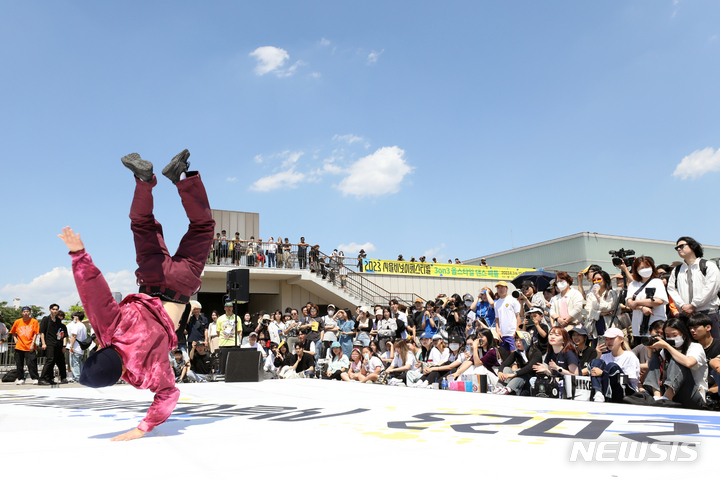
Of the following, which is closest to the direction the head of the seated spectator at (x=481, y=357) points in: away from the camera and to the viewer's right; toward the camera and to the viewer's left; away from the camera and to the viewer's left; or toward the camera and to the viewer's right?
toward the camera and to the viewer's left

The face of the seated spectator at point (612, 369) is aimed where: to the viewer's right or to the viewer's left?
to the viewer's left

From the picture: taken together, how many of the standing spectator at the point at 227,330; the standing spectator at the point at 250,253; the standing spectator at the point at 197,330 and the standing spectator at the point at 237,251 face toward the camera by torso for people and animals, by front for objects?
4

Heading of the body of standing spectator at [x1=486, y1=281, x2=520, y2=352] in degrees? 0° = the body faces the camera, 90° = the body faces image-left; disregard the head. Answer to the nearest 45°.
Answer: approximately 45°

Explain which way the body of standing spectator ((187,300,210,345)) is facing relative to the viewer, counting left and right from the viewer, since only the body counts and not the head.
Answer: facing the viewer

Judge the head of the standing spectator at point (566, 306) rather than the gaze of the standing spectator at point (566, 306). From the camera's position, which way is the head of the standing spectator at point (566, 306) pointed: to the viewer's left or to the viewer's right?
to the viewer's left

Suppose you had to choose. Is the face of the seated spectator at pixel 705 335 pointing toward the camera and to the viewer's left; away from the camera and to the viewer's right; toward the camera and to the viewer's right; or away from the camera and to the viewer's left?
toward the camera and to the viewer's left

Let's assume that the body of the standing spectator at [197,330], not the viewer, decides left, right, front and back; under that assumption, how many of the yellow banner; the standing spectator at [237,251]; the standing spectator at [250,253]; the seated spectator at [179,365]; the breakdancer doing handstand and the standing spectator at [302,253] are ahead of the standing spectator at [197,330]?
2

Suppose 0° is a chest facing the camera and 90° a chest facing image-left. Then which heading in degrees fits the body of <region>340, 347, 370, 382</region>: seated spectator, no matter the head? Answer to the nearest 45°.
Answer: approximately 45°

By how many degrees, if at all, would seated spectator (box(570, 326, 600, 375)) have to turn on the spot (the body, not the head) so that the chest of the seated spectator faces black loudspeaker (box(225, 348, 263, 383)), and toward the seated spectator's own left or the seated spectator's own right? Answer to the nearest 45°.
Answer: approximately 45° to the seated spectator's own right

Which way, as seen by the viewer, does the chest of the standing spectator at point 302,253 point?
toward the camera

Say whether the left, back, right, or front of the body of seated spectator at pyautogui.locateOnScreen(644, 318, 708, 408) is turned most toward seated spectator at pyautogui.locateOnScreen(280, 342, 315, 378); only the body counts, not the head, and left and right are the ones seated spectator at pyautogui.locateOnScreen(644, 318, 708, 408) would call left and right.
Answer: right

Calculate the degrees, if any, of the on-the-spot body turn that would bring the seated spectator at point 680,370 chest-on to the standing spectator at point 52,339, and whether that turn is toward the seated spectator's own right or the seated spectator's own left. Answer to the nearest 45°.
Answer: approximately 45° to the seated spectator's own right

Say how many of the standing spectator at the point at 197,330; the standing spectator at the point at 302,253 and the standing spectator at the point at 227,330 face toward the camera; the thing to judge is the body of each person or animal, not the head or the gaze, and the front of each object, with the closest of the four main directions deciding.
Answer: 3

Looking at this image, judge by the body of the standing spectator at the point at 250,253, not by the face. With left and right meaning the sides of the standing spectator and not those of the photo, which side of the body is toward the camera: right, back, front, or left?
front
